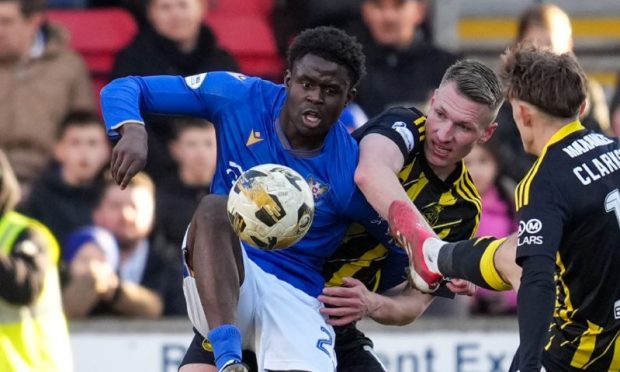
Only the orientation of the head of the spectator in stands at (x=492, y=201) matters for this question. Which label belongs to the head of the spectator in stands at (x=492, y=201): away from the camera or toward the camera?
toward the camera

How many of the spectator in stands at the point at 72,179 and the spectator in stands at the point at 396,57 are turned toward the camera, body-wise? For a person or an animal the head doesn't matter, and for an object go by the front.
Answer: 2

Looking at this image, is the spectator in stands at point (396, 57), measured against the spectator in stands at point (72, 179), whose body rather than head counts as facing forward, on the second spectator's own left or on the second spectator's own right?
on the second spectator's own left

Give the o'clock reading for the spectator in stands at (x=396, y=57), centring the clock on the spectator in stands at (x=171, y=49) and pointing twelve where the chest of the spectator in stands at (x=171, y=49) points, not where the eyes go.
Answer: the spectator in stands at (x=396, y=57) is roughly at 9 o'clock from the spectator in stands at (x=171, y=49).

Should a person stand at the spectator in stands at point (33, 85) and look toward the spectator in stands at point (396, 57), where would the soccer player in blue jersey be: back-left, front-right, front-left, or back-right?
front-right

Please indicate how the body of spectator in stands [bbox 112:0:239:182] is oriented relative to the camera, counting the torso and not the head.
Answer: toward the camera

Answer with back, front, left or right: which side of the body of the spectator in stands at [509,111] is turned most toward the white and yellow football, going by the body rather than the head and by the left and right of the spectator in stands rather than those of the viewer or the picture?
front

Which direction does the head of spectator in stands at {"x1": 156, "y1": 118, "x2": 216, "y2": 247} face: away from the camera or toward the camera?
toward the camera

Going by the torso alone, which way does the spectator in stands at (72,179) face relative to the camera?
toward the camera

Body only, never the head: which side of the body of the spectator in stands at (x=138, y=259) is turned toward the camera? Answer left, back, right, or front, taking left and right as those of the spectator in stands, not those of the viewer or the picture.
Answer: front
